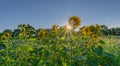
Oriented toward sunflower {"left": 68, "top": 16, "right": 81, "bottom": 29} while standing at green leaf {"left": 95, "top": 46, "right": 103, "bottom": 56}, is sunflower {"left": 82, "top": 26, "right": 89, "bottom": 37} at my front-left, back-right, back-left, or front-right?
front-right

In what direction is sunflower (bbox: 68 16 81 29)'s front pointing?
toward the camera

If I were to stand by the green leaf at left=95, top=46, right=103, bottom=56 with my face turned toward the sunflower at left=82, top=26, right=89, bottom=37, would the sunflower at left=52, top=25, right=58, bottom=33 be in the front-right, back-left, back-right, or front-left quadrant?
front-left
